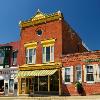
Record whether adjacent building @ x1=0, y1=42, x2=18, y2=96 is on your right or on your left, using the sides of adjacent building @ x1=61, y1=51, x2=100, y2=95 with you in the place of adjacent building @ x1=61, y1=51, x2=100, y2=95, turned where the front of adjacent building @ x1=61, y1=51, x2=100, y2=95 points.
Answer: on your right

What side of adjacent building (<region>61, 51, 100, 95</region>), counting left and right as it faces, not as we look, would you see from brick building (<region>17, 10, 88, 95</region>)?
right

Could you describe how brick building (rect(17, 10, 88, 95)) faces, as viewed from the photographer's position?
facing the viewer and to the left of the viewer

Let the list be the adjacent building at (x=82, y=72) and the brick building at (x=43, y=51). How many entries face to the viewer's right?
0

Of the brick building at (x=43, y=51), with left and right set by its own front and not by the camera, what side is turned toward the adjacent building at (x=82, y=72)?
left

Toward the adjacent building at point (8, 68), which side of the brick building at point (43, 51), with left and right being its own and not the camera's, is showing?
right
